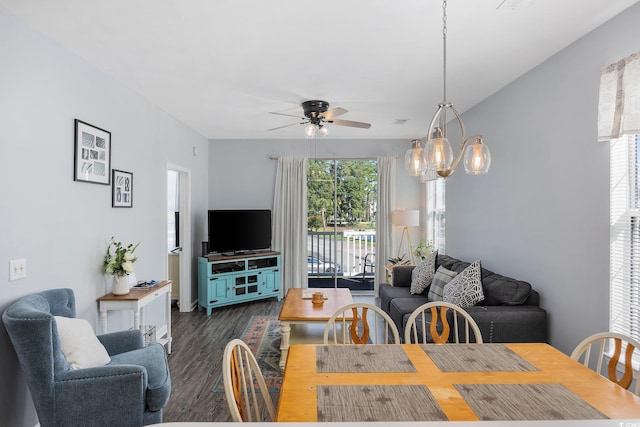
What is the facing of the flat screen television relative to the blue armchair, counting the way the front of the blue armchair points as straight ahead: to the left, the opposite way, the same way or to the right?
to the right

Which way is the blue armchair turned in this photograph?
to the viewer's right

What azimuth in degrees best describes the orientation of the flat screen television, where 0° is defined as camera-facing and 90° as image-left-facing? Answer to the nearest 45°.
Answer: approximately 315°

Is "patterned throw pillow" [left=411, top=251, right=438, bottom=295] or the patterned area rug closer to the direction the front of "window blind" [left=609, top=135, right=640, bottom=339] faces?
the patterned area rug

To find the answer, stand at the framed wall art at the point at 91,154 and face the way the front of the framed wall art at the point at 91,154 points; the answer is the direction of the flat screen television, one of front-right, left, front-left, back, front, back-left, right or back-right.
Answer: left

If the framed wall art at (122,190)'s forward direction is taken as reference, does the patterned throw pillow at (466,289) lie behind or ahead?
ahead

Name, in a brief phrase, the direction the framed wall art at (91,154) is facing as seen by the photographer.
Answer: facing the viewer and to the right of the viewer

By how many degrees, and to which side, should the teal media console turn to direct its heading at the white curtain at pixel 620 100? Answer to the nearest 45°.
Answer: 0° — it already faces it

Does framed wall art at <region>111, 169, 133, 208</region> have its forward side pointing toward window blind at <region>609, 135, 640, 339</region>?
yes

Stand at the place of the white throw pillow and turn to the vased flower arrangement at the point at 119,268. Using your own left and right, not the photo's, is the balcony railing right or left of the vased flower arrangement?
right
